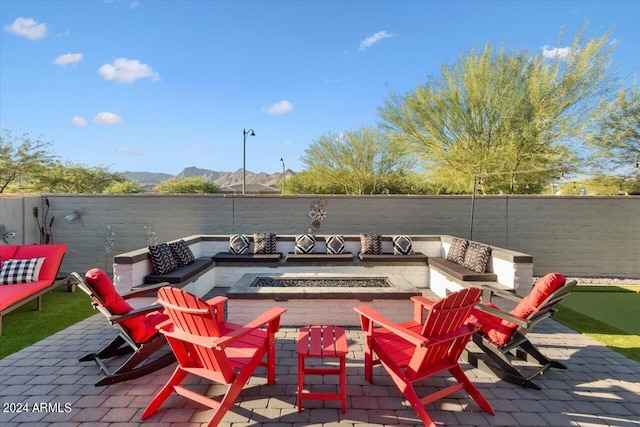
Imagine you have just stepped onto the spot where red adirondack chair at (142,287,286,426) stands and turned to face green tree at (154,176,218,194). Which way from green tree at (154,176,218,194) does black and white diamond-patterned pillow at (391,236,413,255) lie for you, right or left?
right

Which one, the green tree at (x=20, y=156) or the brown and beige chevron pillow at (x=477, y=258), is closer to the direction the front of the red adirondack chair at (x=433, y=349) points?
the green tree

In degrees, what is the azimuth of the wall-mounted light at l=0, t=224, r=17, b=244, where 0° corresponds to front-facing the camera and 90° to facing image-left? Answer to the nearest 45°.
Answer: approximately 315°

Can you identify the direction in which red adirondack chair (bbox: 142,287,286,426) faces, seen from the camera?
facing away from the viewer and to the right of the viewer

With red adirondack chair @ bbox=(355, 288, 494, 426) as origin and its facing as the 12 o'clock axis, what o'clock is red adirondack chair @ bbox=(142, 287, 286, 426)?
red adirondack chair @ bbox=(142, 287, 286, 426) is roughly at 10 o'clock from red adirondack chair @ bbox=(355, 288, 494, 426).

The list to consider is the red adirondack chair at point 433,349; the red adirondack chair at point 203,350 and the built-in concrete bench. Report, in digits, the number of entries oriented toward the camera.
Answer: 1

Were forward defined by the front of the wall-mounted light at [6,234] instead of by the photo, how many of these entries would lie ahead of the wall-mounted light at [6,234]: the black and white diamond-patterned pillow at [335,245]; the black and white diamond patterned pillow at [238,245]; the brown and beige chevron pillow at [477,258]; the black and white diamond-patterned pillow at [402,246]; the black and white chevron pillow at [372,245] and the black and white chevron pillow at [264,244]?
6

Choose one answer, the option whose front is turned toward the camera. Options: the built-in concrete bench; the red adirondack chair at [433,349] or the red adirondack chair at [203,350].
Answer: the built-in concrete bench
